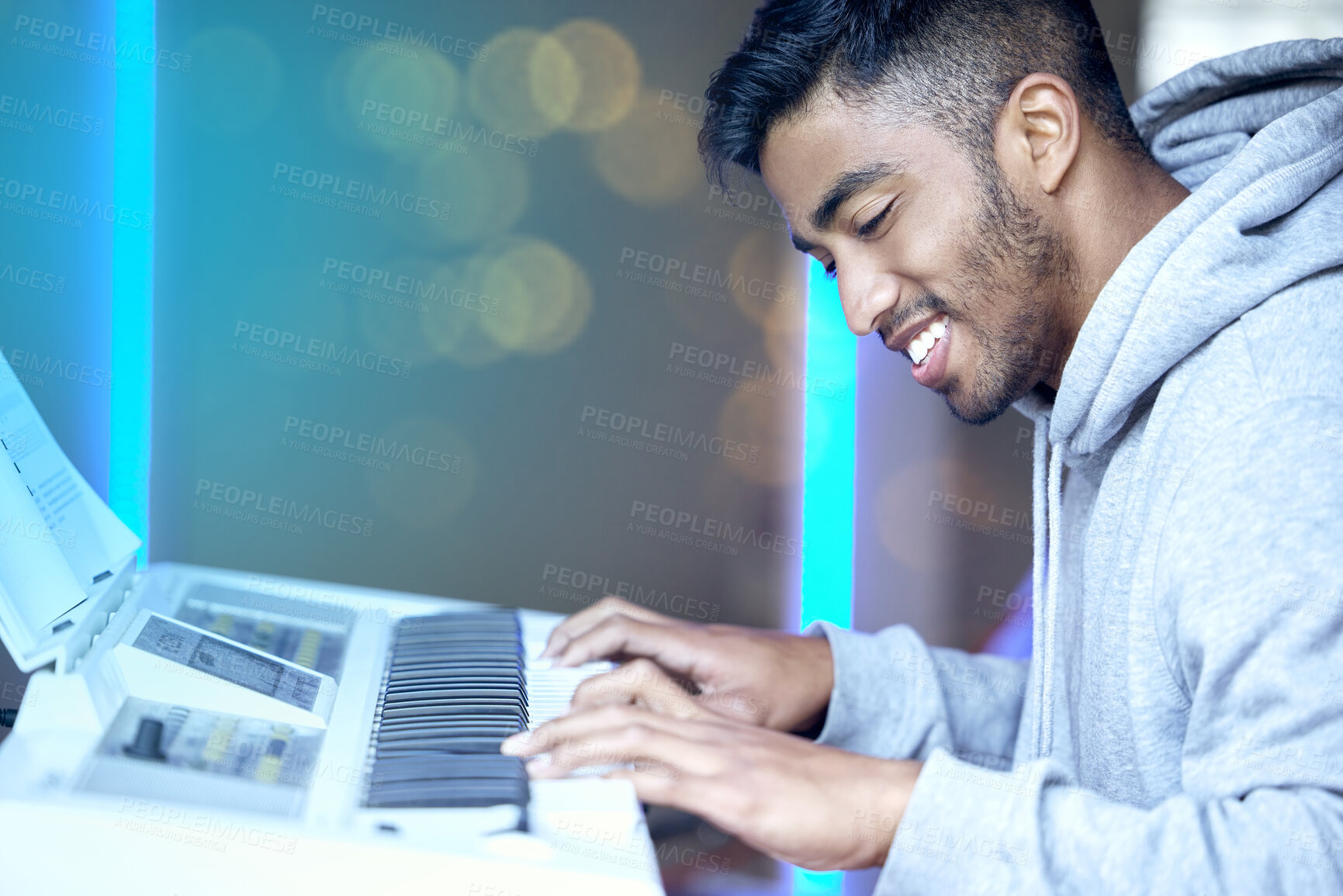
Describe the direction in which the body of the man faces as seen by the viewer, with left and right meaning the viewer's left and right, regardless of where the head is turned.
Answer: facing to the left of the viewer

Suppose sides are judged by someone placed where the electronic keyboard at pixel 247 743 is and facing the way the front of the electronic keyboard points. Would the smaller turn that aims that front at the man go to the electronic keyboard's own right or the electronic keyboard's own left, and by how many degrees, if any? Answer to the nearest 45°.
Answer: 0° — it already faces them

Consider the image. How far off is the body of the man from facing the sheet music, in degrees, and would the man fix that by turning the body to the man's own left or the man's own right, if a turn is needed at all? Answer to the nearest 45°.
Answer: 0° — they already face it

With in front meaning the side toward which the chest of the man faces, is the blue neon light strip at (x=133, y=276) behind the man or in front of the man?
in front

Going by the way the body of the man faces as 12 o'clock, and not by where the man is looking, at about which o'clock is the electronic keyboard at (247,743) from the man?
The electronic keyboard is roughly at 11 o'clock from the man.

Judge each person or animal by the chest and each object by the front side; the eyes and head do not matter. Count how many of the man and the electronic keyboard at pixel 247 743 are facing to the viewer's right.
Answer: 1

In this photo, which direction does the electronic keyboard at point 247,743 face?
to the viewer's right
